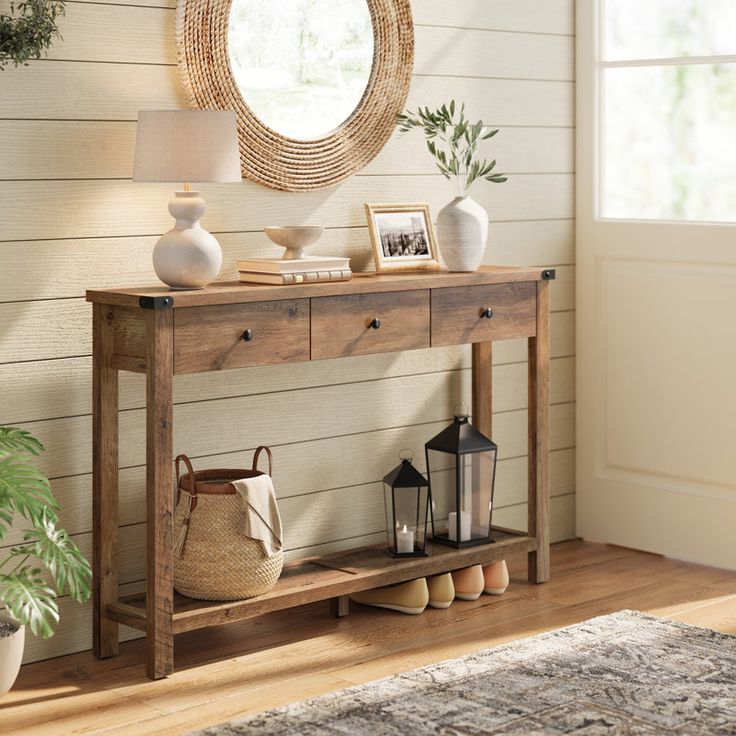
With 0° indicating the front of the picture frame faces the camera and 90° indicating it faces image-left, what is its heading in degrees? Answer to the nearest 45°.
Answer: approximately 315°

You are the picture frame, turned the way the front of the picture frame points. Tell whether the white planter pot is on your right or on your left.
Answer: on your right

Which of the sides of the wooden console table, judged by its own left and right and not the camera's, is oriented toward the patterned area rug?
front

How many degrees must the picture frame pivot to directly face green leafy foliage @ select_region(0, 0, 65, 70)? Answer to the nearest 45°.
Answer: approximately 90° to its right

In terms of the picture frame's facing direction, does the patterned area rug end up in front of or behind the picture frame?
in front

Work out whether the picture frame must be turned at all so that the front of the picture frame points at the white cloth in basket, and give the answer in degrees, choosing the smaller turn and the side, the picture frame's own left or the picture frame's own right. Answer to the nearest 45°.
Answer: approximately 90° to the picture frame's own right

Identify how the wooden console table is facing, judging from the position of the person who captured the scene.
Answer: facing the viewer and to the right of the viewer
